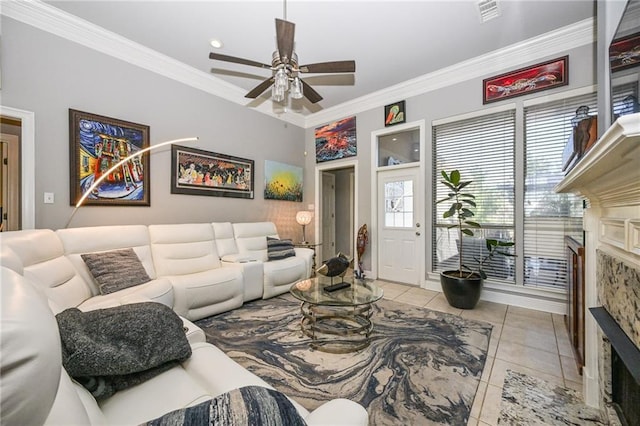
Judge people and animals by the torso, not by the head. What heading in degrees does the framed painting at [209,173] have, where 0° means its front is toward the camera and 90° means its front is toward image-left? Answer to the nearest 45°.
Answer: approximately 315°

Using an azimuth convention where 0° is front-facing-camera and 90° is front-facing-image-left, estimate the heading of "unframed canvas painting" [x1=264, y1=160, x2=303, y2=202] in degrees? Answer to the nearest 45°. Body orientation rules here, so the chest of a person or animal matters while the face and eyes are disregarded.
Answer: approximately 315°

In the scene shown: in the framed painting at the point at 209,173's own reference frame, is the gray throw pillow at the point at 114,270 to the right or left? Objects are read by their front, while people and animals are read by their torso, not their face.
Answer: on its right
